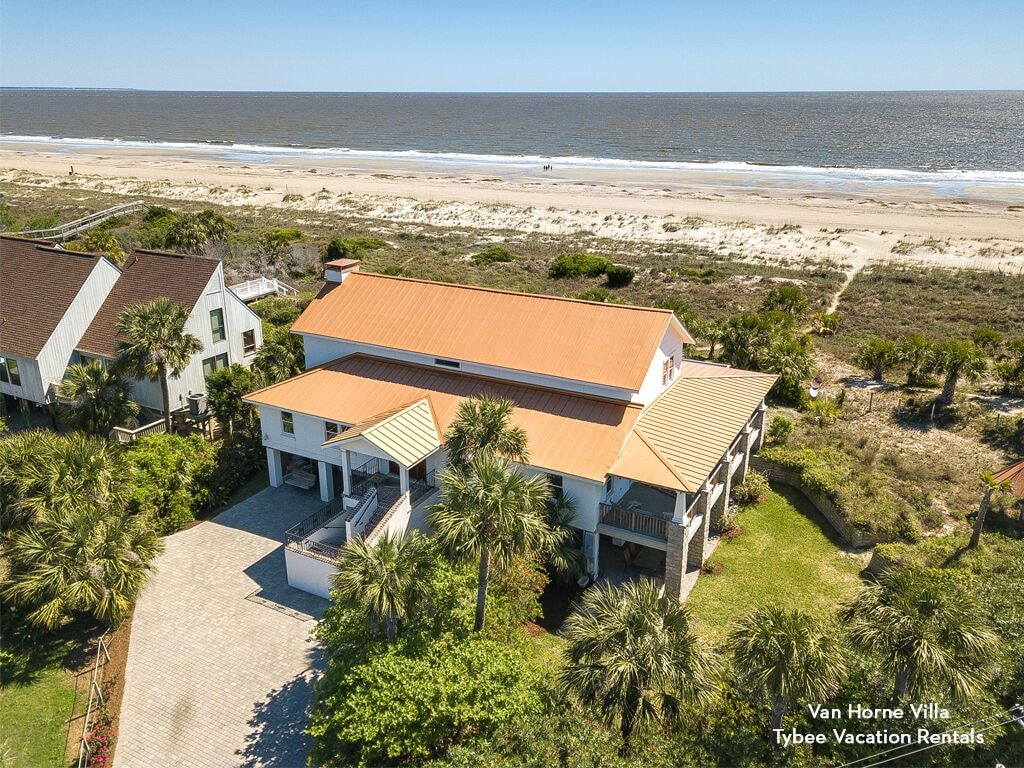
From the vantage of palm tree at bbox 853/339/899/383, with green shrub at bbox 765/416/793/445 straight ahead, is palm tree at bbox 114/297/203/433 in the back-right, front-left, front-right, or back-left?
front-right

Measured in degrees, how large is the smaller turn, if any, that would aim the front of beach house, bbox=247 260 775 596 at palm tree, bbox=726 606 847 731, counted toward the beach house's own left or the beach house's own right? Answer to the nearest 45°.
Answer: approximately 45° to the beach house's own left

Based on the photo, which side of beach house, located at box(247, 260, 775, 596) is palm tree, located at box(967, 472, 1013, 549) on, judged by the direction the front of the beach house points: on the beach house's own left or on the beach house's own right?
on the beach house's own left

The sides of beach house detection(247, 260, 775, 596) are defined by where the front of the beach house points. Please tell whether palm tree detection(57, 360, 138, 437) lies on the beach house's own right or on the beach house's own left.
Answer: on the beach house's own right

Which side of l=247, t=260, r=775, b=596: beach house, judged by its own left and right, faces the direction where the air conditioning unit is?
right

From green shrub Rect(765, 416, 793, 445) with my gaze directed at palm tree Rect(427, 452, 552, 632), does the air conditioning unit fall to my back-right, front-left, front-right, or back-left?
front-right

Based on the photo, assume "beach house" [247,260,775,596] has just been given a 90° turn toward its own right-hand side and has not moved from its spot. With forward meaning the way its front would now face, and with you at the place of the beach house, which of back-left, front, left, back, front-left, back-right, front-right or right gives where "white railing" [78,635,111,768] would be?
left

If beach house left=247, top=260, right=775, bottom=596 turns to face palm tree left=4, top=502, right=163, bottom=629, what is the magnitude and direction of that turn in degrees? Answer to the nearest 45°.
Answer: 0° — it already faces it

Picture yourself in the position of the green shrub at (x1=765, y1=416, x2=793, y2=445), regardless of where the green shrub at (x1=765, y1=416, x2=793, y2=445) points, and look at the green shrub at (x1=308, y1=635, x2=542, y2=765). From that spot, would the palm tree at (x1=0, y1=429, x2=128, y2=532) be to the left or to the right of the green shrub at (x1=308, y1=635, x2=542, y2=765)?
right

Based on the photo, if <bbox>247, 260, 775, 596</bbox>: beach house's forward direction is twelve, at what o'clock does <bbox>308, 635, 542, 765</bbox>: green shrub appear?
The green shrub is roughly at 11 o'clock from the beach house.

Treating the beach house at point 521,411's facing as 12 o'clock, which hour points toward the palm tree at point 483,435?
The palm tree is roughly at 11 o'clock from the beach house.

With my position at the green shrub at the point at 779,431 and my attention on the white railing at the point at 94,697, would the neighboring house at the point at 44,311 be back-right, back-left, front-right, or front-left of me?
front-right

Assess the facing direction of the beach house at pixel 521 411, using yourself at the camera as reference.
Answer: facing the viewer and to the left of the viewer

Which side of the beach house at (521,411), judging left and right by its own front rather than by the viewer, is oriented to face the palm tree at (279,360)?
right
